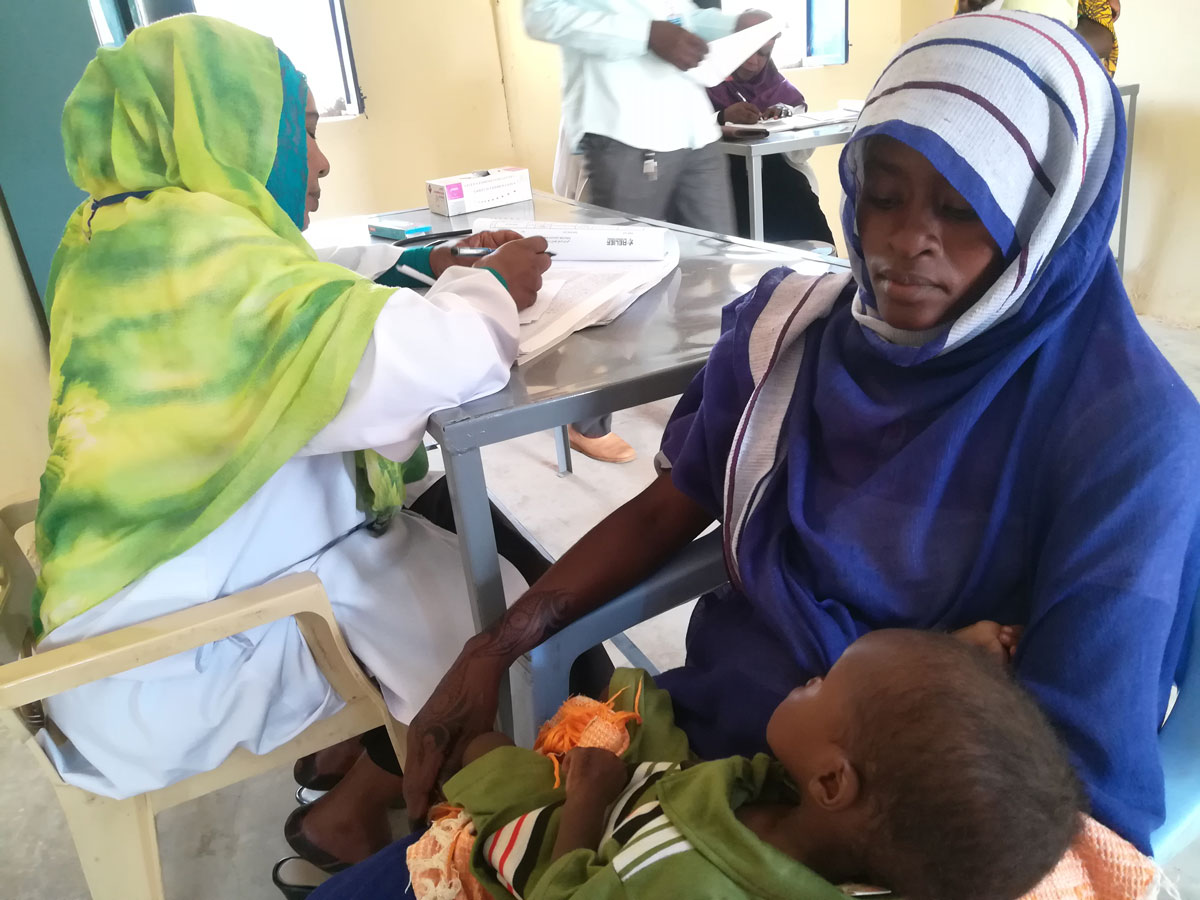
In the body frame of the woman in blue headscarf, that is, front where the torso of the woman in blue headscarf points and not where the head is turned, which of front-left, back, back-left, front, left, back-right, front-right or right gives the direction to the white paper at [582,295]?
right

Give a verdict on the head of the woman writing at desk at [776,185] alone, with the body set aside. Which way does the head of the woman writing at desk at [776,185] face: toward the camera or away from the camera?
toward the camera

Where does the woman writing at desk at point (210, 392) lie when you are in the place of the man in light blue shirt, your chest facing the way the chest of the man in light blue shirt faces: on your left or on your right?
on your right

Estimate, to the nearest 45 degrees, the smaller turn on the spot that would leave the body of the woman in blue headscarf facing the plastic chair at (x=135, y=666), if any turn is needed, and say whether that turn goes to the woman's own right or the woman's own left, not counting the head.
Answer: approximately 45° to the woman's own right

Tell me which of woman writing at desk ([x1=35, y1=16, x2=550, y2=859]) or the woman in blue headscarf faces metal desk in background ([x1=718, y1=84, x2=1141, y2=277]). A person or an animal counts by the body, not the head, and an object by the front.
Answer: the woman writing at desk

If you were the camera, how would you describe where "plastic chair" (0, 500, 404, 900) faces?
facing away from the viewer and to the right of the viewer

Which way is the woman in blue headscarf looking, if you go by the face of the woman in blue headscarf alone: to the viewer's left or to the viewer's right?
to the viewer's left

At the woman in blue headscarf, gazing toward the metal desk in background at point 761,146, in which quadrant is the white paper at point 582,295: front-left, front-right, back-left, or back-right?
front-left

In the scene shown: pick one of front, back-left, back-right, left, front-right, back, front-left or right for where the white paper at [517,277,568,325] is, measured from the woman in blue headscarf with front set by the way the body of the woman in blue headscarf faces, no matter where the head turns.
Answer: right

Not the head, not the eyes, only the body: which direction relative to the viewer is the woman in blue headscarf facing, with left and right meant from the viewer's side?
facing the viewer and to the left of the viewer

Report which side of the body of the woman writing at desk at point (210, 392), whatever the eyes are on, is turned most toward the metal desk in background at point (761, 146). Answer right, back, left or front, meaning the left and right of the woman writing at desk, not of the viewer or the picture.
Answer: front

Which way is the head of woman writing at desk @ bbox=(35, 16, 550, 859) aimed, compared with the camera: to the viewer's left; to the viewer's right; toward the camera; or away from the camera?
to the viewer's right

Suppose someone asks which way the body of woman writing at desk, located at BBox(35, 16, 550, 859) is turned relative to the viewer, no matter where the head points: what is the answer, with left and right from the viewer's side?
facing away from the viewer and to the right of the viewer
